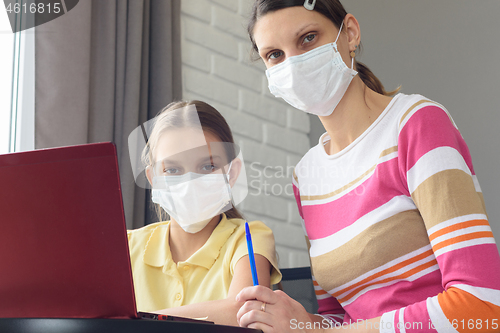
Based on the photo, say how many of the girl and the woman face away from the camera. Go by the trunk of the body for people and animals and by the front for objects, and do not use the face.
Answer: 0

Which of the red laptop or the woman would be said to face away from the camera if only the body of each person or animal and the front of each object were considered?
the red laptop

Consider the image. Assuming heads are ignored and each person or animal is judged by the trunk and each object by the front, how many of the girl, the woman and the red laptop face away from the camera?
1

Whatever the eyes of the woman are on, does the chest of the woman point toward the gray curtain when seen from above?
no

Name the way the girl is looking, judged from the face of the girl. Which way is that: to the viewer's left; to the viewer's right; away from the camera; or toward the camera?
toward the camera

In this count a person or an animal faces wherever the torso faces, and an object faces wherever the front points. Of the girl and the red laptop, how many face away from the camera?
1

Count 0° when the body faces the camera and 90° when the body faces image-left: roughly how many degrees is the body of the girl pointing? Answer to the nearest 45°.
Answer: approximately 45°

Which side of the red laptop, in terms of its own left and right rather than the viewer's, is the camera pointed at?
back

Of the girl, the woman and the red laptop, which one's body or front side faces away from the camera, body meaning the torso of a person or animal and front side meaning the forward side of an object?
the red laptop

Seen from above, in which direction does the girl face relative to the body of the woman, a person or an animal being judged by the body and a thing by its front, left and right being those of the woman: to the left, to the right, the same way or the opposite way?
the same way
